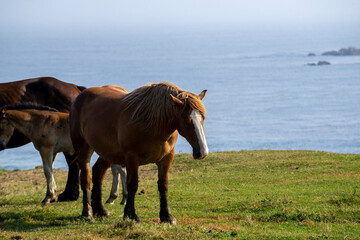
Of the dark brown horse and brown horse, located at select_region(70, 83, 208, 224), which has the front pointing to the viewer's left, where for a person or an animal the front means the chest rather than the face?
the dark brown horse

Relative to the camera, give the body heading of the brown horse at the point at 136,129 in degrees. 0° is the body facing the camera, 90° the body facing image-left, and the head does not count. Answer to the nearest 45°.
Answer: approximately 315°

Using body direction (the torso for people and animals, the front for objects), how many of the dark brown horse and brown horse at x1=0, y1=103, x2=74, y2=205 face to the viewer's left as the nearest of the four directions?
2

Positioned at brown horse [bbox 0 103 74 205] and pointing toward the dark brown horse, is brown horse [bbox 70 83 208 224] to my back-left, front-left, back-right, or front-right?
back-right

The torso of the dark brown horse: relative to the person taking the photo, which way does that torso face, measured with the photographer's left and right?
facing to the left of the viewer

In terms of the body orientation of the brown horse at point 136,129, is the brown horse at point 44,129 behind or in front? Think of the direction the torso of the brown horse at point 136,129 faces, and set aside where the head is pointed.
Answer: behind

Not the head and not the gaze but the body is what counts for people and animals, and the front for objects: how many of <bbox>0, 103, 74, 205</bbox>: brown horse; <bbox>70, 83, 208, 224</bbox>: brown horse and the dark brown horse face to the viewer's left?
2

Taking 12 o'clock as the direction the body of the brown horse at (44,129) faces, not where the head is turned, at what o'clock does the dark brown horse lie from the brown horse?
The dark brown horse is roughly at 3 o'clock from the brown horse.

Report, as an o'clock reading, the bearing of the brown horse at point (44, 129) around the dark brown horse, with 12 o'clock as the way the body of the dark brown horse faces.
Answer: The brown horse is roughly at 9 o'clock from the dark brown horse.

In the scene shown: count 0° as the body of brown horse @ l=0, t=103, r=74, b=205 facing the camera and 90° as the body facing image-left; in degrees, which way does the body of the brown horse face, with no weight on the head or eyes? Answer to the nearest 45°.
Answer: approximately 90°

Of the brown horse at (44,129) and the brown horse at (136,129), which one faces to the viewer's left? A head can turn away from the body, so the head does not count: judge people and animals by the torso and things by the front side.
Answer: the brown horse at (44,129)
